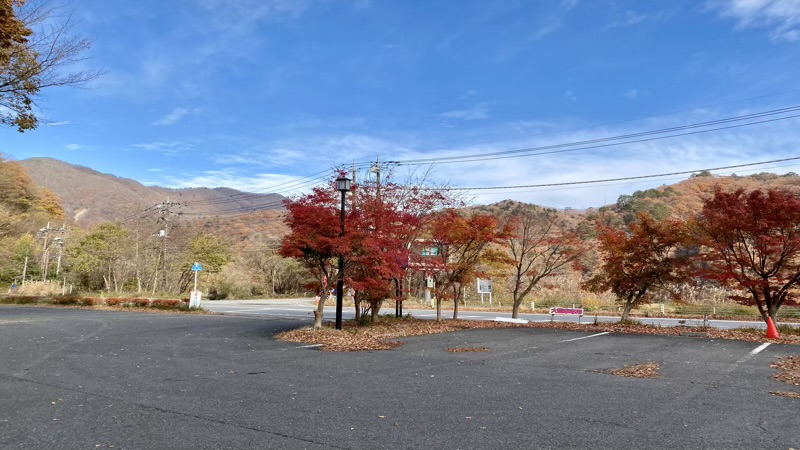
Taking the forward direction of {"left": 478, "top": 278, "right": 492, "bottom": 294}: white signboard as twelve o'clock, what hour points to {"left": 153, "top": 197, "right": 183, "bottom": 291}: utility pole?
The utility pole is roughly at 3 o'clock from the white signboard.

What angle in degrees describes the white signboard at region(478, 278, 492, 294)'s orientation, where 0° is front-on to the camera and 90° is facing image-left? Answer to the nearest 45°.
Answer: approximately 0°

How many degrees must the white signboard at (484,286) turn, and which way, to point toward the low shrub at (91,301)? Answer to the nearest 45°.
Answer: approximately 90° to its right

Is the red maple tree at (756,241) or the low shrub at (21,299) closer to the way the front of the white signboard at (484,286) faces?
the red maple tree

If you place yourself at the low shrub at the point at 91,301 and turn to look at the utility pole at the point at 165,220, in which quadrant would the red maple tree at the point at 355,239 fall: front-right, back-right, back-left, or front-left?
back-right

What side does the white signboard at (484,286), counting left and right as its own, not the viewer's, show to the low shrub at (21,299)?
right
